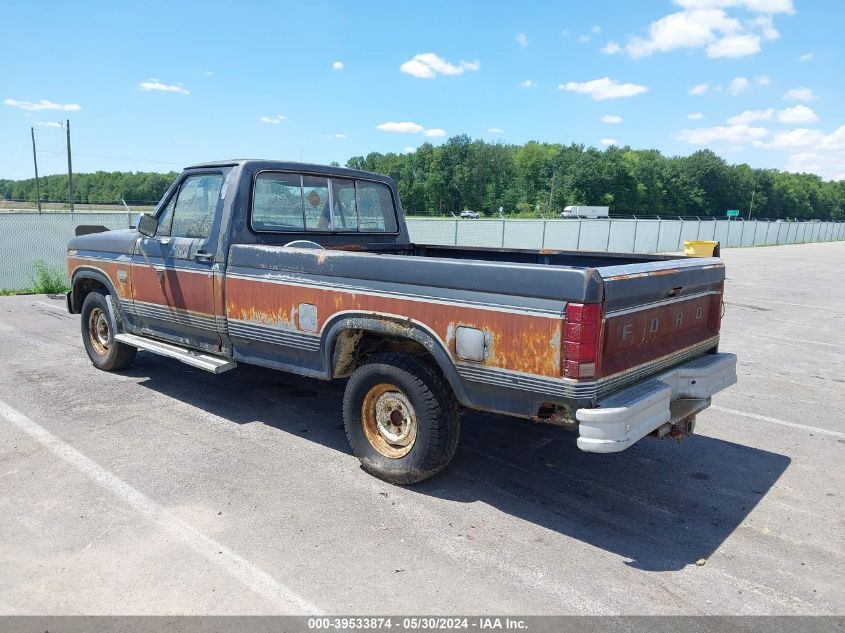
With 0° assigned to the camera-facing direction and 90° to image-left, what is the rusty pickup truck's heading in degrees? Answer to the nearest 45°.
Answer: approximately 135°

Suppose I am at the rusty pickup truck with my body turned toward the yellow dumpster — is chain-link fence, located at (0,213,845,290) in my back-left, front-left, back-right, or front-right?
front-left

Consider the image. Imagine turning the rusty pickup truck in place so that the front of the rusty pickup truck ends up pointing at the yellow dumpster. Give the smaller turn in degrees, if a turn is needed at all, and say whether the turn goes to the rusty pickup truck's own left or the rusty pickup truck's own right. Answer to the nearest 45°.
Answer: approximately 90° to the rusty pickup truck's own right
